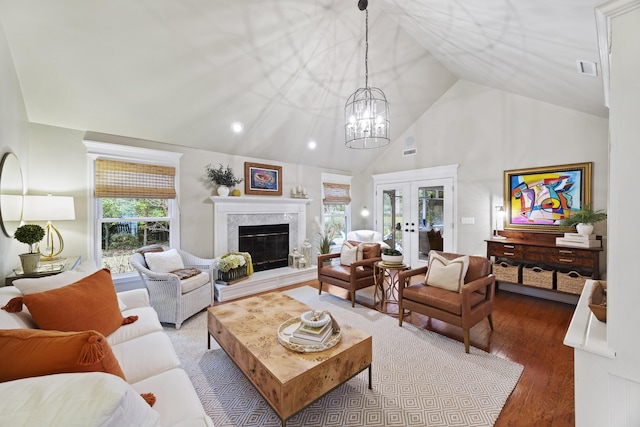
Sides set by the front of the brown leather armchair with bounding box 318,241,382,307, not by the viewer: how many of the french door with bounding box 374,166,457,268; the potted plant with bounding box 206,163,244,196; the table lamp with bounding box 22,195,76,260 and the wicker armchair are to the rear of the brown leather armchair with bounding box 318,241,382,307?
1

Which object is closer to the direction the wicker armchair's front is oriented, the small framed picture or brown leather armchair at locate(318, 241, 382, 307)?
the brown leather armchair

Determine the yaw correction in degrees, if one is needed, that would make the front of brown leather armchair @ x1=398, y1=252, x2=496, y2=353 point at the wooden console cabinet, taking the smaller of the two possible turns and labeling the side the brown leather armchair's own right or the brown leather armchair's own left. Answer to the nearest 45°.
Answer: approximately 180°

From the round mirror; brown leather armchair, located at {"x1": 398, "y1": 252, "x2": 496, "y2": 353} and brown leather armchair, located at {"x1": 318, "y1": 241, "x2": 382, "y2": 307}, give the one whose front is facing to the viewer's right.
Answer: the round mirror

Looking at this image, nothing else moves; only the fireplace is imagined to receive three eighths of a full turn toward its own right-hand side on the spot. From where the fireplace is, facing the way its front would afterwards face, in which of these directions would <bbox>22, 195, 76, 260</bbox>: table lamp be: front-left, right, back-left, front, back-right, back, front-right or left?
front-left

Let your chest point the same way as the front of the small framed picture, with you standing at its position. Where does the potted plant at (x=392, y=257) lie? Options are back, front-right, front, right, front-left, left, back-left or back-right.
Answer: front

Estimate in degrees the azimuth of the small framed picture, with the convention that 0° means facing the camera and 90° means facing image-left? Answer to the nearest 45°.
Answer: approximately 315°

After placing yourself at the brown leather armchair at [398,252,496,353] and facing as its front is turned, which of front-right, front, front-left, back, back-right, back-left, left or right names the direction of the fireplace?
front-right

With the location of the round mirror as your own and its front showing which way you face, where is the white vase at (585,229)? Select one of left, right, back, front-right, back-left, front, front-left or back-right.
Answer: front-right

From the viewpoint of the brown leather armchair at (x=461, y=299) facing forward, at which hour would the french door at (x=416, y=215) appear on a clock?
The french door is roughly at 4 o'clock from the brown leather armchair.

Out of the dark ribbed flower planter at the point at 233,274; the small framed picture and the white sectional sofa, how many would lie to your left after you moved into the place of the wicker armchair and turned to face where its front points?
2

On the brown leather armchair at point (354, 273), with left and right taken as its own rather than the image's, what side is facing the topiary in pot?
front

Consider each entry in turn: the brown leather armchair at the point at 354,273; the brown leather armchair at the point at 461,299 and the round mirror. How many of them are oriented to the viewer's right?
1

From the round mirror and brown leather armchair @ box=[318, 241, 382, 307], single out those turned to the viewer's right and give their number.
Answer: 1

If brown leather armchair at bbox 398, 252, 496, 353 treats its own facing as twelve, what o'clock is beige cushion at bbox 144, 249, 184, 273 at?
The beige cushion is roughly at 1 o'clock from the brown leather armchair.

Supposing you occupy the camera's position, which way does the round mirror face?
facing to the right of the viewer

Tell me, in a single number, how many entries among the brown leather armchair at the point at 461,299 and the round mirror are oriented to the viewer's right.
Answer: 1
